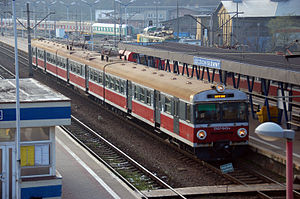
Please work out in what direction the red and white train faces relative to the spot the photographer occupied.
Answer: facing the viewer and to the right of the viewer

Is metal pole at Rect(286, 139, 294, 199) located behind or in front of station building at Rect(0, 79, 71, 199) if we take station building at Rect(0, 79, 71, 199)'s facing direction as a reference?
in front

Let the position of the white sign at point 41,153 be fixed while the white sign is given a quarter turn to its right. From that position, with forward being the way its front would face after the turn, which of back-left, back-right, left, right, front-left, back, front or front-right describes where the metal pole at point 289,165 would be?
back-left

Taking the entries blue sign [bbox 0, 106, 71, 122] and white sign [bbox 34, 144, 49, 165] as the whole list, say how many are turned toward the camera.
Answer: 2

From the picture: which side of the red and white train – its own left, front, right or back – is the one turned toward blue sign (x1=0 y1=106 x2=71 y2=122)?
right

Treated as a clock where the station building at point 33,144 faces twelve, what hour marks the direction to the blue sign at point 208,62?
The blue sign is roughly at 7 o'clock from the station building.

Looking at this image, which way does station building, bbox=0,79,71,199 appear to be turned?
toward the camera

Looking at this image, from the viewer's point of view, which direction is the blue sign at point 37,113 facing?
toward the camera
